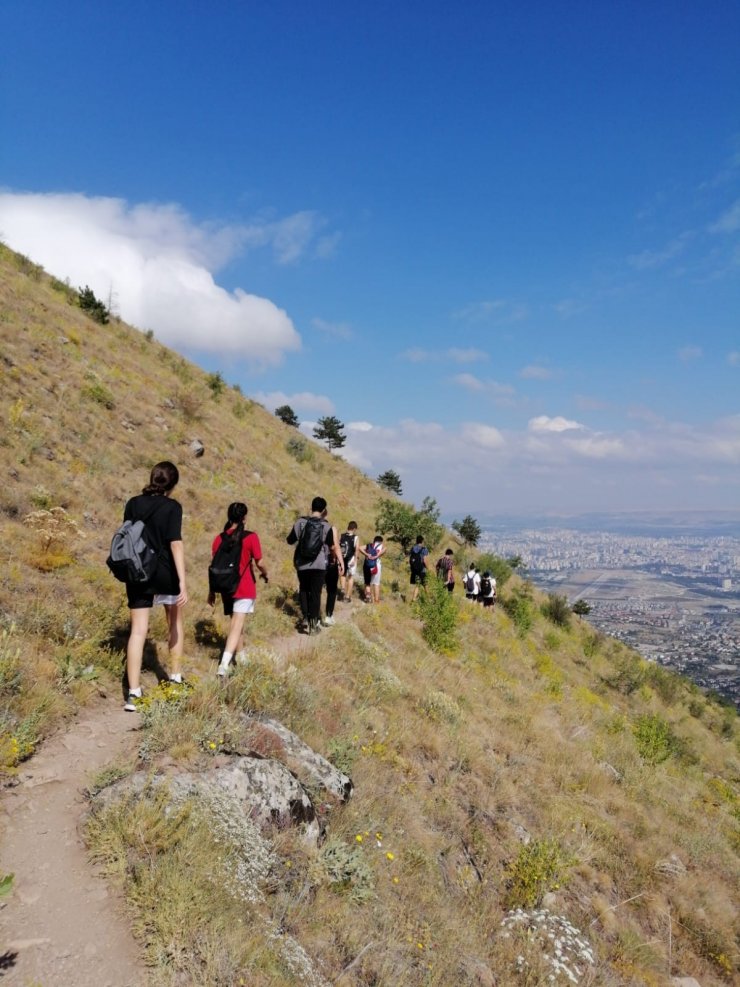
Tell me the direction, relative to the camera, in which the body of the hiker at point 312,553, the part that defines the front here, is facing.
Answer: away from the camera

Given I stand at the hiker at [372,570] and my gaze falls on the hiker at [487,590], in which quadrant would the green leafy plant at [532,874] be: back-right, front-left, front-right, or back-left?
back-right

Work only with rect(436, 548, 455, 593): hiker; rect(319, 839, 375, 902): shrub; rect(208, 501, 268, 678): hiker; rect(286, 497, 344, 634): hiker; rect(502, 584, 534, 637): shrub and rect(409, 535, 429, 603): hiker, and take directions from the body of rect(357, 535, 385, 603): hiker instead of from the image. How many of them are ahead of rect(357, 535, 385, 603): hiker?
3

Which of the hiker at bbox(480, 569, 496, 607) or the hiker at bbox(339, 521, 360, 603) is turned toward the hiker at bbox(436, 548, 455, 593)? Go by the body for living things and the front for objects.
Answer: the hiker at bbox(339, 521, 360, 603)

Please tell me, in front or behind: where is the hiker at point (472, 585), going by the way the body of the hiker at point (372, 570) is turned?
in front

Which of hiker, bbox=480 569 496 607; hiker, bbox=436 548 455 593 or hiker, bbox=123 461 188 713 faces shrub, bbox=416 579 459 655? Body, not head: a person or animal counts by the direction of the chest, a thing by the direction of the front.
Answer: hiker, bbox=123 461 188 713

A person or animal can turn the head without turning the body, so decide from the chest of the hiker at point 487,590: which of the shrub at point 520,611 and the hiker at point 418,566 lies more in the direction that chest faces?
the shrub

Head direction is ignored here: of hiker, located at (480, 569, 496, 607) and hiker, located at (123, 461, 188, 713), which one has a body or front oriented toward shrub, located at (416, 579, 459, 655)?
hiker, located at (123, 461, 188, 713)

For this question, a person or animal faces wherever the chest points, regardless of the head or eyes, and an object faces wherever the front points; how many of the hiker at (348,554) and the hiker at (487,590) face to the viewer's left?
0

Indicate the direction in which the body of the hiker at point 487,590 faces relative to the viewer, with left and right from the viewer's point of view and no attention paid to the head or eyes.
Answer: facing away from the viewer and to the right of the viewer

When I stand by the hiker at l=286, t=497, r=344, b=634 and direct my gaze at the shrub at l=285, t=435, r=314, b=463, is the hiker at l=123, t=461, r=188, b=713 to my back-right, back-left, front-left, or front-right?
back-left

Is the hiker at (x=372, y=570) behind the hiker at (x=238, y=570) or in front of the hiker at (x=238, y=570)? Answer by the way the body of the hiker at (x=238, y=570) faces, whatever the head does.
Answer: in front

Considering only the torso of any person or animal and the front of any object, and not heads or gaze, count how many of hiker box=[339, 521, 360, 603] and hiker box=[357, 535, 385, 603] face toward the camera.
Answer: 0
